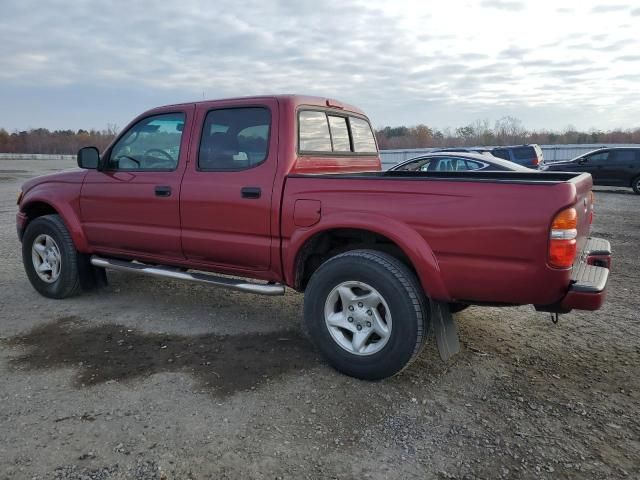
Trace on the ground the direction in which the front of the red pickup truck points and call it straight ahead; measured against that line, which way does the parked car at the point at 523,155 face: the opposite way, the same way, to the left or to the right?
the same way

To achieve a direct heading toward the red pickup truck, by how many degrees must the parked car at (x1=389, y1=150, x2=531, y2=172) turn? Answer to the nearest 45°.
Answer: approximately 90° to its left

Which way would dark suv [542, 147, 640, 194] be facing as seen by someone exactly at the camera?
facing to the left of the viewer

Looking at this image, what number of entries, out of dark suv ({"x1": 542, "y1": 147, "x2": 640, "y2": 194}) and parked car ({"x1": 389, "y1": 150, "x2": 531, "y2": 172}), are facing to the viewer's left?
2

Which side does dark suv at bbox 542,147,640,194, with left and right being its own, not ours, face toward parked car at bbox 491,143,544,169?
front

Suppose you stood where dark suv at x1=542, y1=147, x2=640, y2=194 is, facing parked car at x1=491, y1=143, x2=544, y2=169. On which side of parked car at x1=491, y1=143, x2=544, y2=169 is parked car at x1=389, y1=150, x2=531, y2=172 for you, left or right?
left

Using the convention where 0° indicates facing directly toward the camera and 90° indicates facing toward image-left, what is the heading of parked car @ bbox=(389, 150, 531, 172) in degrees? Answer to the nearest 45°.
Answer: approximately 90°

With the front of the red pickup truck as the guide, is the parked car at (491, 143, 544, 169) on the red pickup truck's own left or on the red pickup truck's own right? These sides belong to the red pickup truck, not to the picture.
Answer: on the red pickup truck's own right

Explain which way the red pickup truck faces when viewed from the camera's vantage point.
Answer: facing away from the viewer and to the left of the viewer

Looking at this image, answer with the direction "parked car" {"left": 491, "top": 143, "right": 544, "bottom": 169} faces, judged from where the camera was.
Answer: facing away from the viewer and to the left of the viewer

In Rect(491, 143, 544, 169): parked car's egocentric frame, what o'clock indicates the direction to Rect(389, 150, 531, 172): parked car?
Rect(389, 150, 531, 172): parked car is roughly at 8 o'clock from Rect(491, 143, 544, 169): parked car.

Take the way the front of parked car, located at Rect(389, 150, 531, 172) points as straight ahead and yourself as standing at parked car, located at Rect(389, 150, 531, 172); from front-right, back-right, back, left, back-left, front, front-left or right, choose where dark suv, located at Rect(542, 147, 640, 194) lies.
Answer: back-right

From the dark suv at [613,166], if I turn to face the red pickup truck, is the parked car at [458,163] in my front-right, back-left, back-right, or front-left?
front-right

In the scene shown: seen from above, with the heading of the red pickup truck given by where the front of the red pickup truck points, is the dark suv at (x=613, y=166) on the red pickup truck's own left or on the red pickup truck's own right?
on the red pickup truck's own right
